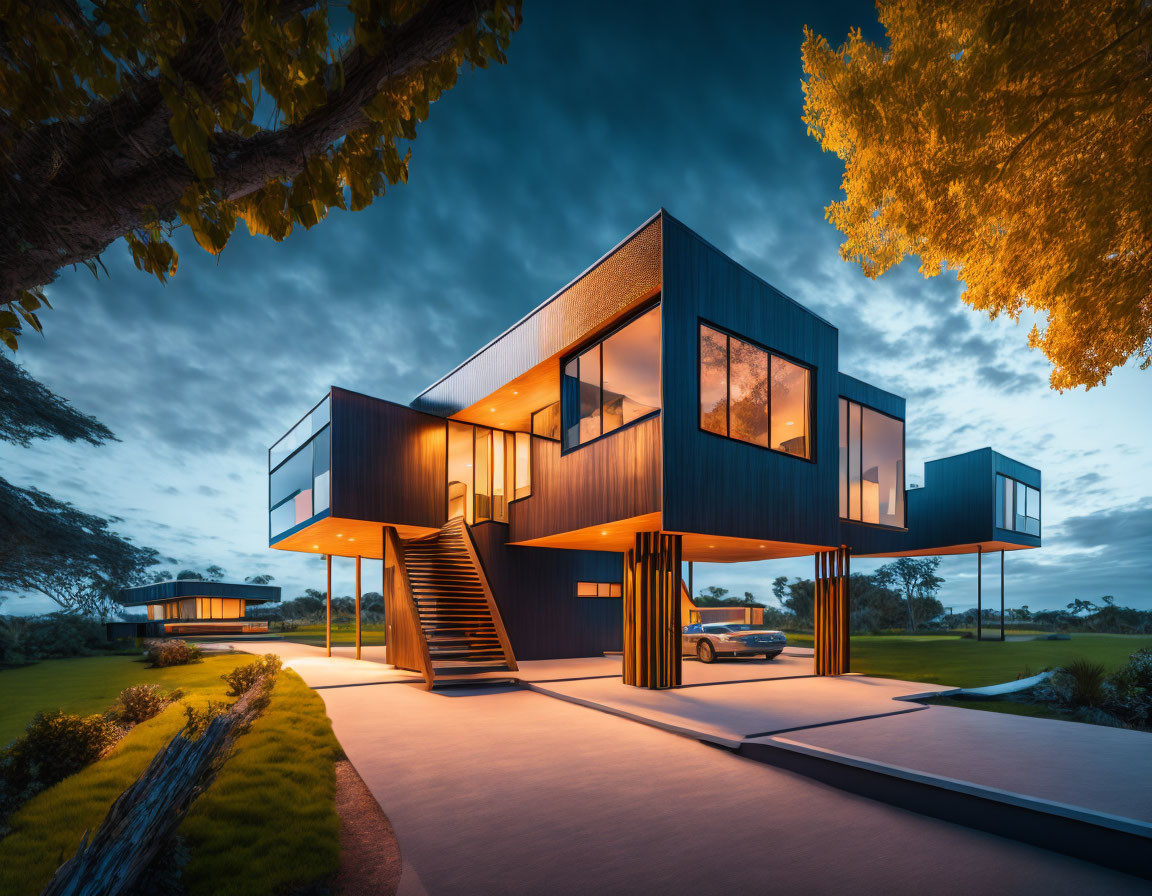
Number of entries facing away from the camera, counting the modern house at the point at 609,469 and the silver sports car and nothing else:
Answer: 0

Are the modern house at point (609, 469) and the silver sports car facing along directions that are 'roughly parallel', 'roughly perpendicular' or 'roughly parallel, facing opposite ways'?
roughly perpendicular

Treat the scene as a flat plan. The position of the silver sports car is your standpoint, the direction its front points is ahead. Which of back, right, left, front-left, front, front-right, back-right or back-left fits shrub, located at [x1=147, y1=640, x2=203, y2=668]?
back-right

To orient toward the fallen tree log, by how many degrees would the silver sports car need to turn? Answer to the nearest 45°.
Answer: approximately 45° to its right

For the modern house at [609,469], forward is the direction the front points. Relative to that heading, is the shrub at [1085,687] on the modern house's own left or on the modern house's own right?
on the modern house's own left

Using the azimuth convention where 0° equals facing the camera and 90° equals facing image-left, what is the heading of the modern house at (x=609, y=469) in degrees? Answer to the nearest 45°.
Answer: approximately 45°
